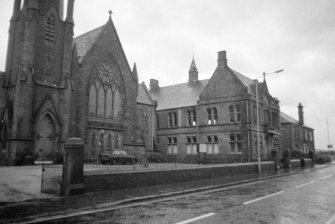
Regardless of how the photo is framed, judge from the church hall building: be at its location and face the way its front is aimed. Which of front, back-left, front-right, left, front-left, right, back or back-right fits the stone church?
right
